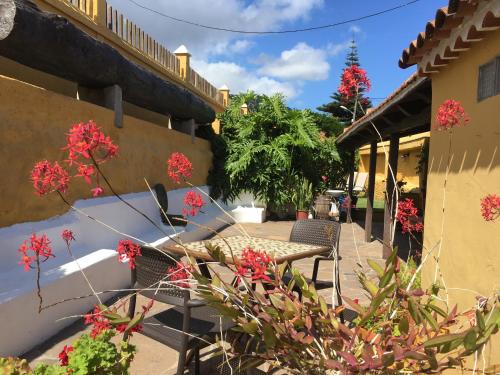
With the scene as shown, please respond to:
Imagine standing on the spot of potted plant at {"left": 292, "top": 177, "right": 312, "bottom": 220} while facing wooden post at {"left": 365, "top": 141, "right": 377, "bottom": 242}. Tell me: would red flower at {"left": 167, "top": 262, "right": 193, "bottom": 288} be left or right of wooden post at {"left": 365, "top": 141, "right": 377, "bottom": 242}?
right
